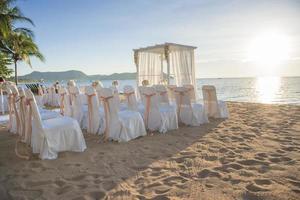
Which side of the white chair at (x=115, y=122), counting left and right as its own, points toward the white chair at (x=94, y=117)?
left

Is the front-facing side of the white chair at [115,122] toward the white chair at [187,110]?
yes

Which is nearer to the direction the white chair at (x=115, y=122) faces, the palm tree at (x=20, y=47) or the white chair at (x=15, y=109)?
the palm tree

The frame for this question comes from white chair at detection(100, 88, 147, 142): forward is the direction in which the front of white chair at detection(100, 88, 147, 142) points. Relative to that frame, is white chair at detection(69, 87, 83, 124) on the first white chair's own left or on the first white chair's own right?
on the first white chair's own left

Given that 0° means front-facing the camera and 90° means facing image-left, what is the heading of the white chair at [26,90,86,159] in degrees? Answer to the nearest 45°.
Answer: approximately 270°

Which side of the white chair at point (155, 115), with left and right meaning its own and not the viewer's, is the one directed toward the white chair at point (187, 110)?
front

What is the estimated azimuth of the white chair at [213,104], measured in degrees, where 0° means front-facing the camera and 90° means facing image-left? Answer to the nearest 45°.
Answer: approximately 225°

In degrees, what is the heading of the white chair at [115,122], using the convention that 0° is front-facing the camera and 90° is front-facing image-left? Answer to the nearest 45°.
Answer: approximately 225°

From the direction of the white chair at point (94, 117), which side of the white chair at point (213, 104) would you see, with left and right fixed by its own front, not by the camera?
back

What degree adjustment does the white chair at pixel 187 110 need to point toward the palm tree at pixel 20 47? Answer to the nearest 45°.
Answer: approximately 90° to its left
